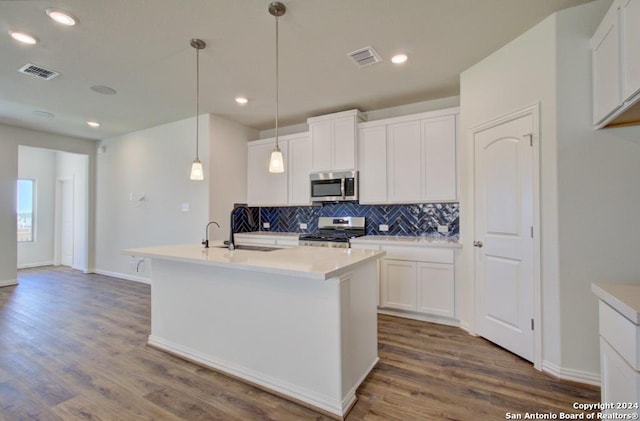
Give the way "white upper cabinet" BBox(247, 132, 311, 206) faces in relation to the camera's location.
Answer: facing the viewer and to the left of the viewer

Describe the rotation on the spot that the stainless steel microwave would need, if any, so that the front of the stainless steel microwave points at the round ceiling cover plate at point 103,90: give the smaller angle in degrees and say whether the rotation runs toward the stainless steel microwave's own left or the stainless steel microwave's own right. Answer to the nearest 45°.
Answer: approximately 45° to the stainless steel microwave's own right

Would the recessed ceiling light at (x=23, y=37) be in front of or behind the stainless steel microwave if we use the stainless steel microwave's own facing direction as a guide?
in front

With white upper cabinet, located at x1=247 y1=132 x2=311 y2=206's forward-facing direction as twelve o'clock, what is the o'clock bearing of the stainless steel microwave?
The stainless steel microwave is roughly at 9 o'clock from the white upper cabinet.

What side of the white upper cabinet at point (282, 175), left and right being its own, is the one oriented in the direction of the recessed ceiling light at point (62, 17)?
front

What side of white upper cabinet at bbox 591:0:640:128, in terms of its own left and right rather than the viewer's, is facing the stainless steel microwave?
front

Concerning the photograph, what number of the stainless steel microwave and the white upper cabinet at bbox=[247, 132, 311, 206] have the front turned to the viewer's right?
0

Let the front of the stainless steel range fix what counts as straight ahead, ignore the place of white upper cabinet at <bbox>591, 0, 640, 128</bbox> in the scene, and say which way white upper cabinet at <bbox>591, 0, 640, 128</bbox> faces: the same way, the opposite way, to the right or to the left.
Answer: to the right

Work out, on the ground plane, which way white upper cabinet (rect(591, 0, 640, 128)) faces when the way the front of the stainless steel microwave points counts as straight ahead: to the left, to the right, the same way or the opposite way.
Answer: to the right

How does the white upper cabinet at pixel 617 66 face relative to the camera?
to the viewer's left

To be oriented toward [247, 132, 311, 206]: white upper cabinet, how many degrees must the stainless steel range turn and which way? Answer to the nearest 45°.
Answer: approximately 45° to its right

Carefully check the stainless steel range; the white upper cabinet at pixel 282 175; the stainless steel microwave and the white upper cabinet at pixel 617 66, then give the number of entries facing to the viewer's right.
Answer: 0

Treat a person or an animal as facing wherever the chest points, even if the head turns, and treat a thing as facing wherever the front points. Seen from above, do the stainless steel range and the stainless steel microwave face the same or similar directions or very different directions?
same or similar directions

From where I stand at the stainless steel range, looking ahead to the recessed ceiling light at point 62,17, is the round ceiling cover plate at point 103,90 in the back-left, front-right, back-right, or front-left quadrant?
front-right

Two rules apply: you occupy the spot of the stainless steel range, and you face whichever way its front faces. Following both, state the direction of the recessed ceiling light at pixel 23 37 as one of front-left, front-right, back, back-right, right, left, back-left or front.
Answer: front

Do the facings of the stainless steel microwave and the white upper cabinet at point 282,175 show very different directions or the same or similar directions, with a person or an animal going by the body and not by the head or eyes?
same or similar directions

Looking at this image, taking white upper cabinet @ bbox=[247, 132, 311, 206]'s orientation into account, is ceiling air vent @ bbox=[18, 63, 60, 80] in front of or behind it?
in front

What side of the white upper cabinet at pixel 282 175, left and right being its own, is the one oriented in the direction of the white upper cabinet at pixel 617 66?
left
